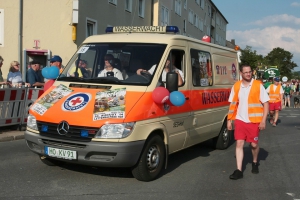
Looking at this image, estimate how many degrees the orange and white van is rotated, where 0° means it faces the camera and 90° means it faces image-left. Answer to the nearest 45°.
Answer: approximately 45°

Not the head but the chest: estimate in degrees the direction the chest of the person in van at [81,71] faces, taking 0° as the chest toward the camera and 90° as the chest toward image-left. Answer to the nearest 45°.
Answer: approximately 45°

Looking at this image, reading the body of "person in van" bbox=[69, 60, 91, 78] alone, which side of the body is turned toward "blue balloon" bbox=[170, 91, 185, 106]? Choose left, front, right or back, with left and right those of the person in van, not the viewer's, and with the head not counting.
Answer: left

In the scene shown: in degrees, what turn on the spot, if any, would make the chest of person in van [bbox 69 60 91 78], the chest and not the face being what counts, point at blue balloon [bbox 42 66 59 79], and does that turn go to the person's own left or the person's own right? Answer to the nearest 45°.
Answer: approximately 90° to the person's own right

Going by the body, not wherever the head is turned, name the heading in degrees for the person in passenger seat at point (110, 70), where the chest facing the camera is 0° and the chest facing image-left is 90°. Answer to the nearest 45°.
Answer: approximately 45°

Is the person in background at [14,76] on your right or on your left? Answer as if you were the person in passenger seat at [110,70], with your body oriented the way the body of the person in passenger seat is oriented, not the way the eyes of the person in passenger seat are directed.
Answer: on your right
